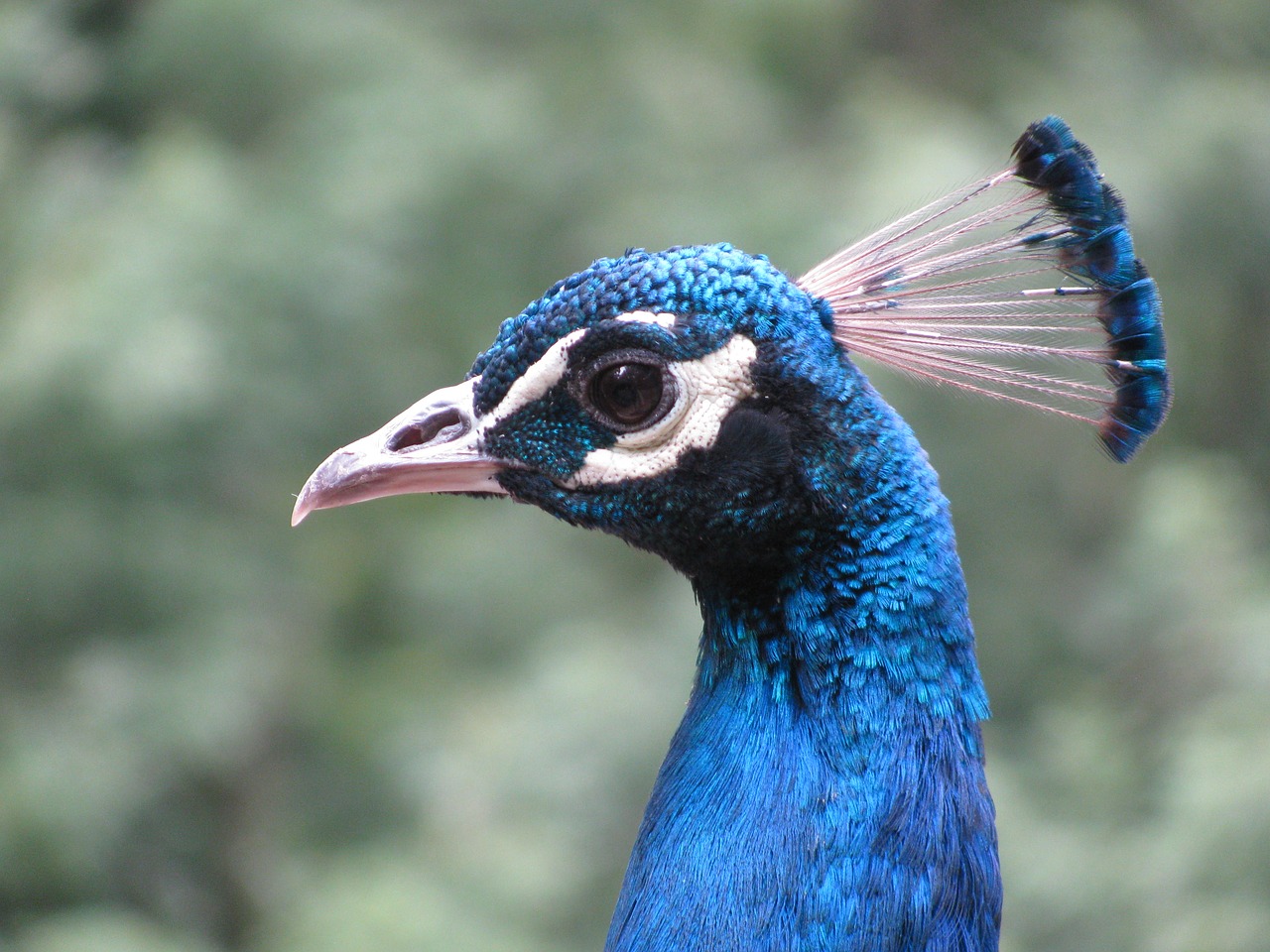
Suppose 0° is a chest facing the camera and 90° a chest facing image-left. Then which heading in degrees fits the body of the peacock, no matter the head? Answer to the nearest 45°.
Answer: approximately 90°
